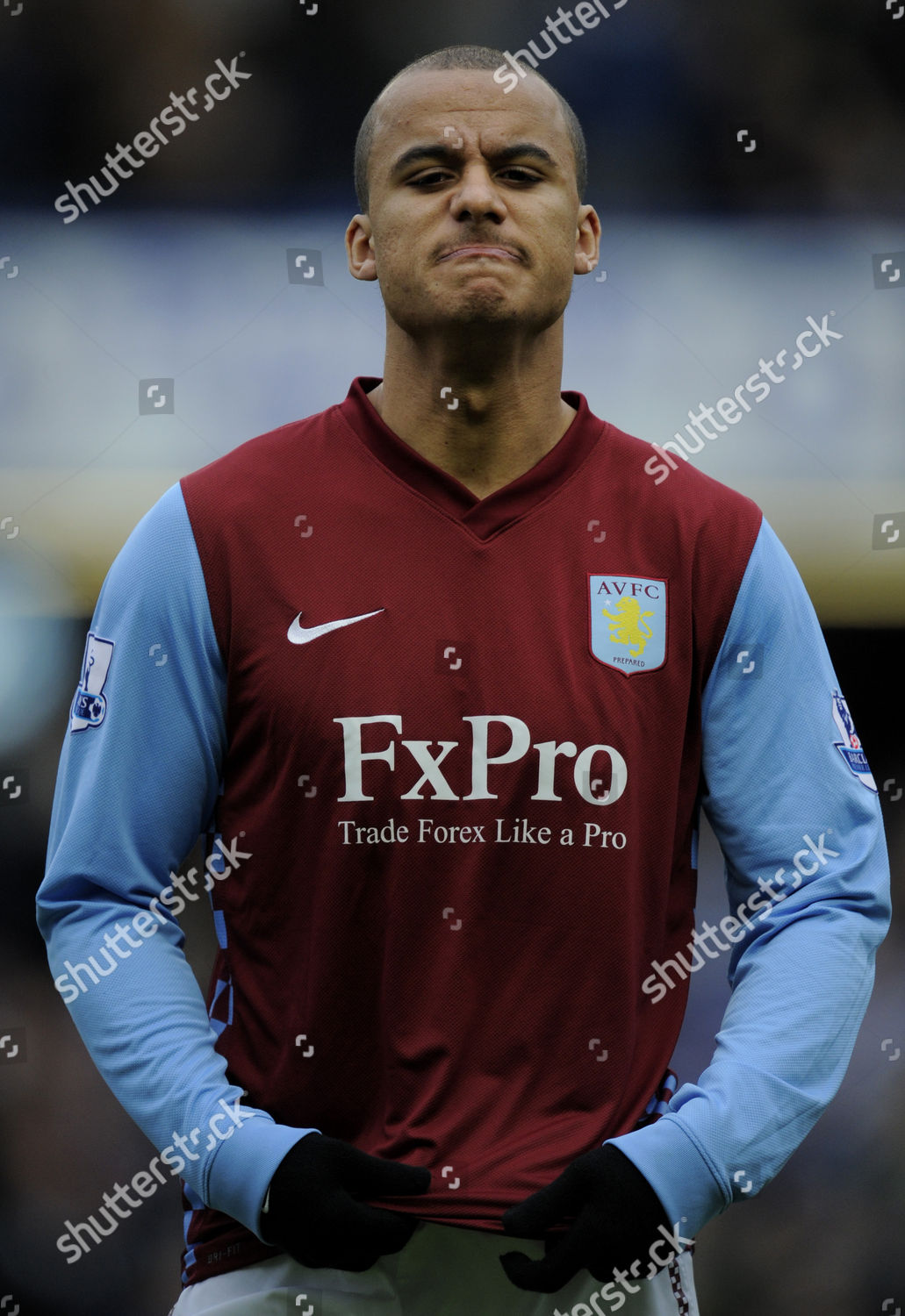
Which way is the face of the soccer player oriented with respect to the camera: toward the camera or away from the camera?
toward the camera

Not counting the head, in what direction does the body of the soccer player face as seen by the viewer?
toward the camera
